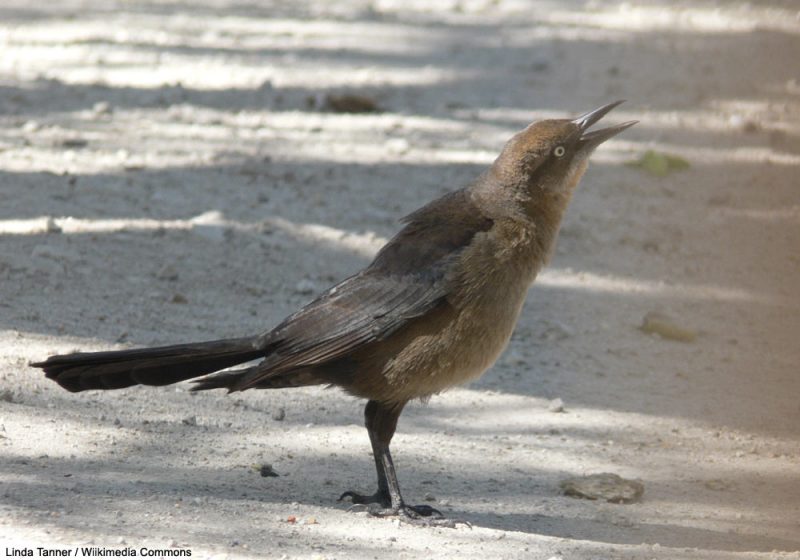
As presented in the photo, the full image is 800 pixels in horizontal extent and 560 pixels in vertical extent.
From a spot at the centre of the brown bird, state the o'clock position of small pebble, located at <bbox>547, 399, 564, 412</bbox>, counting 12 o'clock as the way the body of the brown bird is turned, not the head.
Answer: The small pebble is roughly at 10 o'clock from the brown bird.

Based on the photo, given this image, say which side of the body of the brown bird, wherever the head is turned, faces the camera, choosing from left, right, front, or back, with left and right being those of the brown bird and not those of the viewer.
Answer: right
